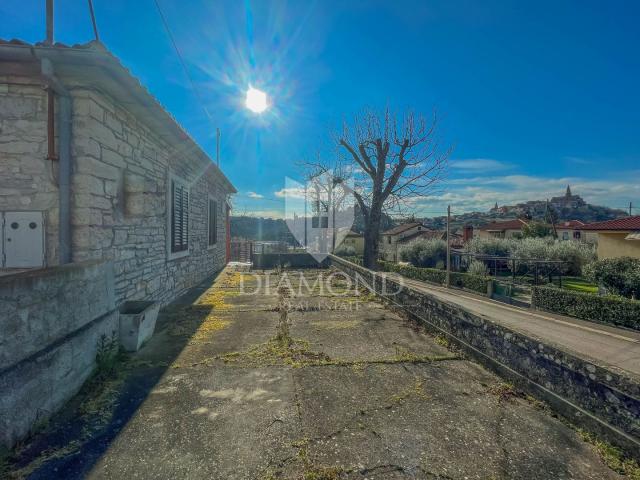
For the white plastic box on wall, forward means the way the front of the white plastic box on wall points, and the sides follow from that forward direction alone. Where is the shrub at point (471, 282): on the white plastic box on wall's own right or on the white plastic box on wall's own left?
on the white plastic box on wall's own left

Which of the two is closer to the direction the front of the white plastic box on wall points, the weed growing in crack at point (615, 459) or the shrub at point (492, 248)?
the weed growing in crack

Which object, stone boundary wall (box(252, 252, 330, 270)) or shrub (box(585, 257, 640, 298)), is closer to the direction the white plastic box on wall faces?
the shrub

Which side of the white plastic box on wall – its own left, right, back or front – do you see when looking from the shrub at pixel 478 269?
left

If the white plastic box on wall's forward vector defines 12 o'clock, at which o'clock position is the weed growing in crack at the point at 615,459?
The weed growing in crack is roughly at 11 o'clock from the white plastic box on wall.

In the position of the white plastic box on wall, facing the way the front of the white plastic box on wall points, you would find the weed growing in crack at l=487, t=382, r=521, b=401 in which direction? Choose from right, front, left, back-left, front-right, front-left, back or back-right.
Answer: front-left

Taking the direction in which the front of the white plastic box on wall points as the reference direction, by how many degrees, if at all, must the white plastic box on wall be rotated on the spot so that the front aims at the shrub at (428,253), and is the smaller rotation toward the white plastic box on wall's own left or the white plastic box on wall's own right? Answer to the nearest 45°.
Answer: approximately 90° to the white plastic box on wall's own left

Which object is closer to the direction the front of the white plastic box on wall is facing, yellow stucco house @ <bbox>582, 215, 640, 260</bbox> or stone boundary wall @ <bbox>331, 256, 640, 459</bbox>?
the stone boundary wall

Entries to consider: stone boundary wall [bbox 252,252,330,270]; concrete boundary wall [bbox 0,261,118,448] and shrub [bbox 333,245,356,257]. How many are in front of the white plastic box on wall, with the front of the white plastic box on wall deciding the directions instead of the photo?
1
